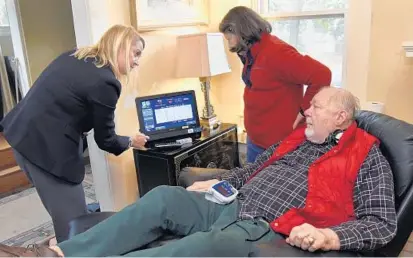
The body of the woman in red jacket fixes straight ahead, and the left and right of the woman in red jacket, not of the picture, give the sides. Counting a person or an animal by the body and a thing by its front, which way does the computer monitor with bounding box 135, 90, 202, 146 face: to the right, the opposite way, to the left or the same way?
to the left

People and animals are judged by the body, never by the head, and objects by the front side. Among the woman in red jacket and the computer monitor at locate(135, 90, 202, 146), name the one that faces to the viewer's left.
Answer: the woman in red jacket

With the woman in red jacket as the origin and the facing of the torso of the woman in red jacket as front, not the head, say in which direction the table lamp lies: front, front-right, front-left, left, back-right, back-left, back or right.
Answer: front-right

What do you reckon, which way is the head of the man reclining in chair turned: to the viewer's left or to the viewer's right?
to the viewer's left

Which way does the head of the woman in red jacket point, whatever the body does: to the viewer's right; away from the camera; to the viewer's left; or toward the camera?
to the viewer's left

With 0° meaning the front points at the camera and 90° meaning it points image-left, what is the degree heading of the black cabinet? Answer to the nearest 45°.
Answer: approximately 315°

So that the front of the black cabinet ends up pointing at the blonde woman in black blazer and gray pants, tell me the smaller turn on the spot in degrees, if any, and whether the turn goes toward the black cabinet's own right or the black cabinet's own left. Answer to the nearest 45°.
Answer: approximately 90° to the black cabinet's own right

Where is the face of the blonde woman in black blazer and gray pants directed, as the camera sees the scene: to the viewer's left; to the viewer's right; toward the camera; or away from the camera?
to the viewer's right

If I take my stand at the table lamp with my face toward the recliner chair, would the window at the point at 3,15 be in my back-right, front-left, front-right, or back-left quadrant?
back-right

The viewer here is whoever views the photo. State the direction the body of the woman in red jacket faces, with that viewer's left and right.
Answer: facing to the left of the viewer

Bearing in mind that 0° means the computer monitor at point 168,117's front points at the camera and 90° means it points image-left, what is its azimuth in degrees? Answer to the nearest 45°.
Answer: approximately 0°
